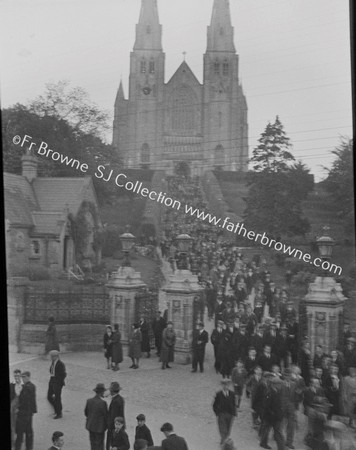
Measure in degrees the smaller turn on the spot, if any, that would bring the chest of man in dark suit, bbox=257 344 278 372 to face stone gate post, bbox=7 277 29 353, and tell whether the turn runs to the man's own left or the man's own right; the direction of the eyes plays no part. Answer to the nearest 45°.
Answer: approximately 90° to the man's own right

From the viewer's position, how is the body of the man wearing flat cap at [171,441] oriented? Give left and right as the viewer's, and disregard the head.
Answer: facing away from the viewer and to the left of the viewer

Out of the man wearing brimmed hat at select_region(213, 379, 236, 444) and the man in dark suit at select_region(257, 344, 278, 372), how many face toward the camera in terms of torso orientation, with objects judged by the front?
2

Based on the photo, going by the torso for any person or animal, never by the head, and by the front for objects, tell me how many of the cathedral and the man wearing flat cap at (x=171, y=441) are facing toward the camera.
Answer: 1

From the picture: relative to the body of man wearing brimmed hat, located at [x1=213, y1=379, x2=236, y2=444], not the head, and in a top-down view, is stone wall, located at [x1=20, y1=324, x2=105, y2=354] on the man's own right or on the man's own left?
on the man's own right
